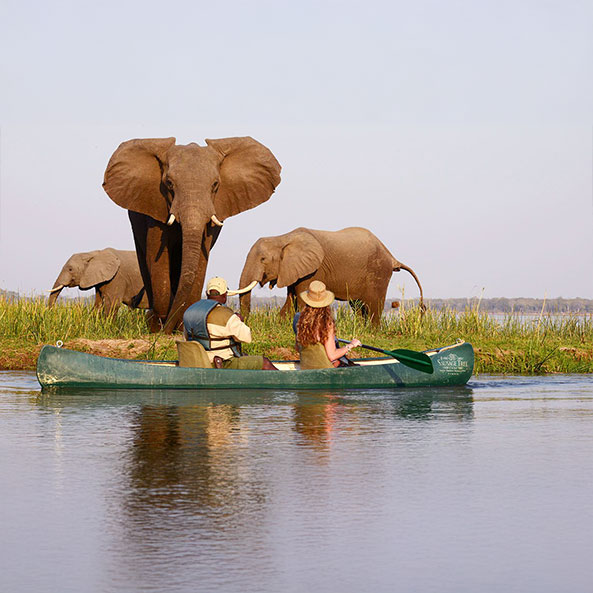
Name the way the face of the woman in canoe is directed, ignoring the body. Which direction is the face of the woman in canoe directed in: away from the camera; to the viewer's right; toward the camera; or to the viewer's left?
away from the camera

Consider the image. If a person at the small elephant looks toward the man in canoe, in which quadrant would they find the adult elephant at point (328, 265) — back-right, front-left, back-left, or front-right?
front-left

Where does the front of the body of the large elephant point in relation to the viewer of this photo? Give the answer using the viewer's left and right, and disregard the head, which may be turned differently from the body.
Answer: facing the viewer

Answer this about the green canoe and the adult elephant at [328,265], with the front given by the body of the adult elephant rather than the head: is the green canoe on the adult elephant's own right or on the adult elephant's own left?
on the adult elephant's own left

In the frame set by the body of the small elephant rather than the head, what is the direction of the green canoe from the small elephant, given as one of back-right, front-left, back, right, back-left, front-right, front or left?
left

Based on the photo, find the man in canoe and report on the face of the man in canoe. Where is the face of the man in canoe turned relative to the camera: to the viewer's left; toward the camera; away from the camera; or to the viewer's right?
away from the camera

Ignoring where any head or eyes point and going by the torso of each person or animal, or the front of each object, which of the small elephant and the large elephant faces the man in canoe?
the large elephant

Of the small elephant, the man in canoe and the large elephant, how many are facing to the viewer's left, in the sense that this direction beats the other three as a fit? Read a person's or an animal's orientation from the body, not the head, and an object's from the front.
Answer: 1

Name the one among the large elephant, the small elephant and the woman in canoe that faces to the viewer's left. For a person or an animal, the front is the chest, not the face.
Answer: the small elephant

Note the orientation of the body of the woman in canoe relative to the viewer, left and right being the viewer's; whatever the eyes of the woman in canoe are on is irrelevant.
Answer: facing away from the viewer and to the right of the viewer

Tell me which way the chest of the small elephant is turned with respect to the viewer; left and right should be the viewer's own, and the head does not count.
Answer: facing to the left of the viewer

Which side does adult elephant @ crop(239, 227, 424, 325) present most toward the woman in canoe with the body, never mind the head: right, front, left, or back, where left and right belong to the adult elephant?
left

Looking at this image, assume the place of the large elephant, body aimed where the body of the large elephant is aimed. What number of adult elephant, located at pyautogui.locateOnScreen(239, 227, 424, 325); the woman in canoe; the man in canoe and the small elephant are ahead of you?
2

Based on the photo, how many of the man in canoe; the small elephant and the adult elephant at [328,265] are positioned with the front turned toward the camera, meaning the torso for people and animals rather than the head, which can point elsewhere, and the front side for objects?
0

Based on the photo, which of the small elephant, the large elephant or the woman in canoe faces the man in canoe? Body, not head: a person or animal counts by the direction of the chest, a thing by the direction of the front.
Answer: the large elephant
